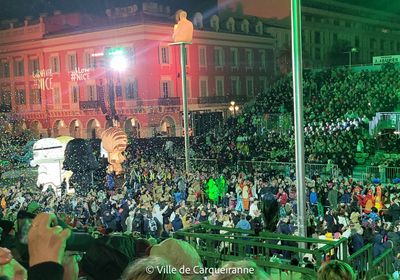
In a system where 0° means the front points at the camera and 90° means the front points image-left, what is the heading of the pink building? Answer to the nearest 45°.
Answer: approximately 45°

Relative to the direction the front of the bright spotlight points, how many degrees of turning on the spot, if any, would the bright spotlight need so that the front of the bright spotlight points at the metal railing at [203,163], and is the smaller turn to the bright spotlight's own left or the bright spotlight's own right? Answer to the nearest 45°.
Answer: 0° — it already faces it

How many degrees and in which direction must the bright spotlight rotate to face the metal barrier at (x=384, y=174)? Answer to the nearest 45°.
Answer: approximately 45° to its left

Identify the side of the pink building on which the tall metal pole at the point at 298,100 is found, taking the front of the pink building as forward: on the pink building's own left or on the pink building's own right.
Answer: on the pink building's own left

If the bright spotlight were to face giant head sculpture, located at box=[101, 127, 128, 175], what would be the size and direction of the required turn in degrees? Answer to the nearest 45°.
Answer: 0° — it already faces it

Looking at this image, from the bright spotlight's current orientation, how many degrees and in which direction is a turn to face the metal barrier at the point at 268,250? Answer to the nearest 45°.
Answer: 0° — it already faces it

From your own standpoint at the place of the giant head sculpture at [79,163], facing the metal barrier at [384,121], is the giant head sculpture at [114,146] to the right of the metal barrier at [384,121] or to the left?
left
